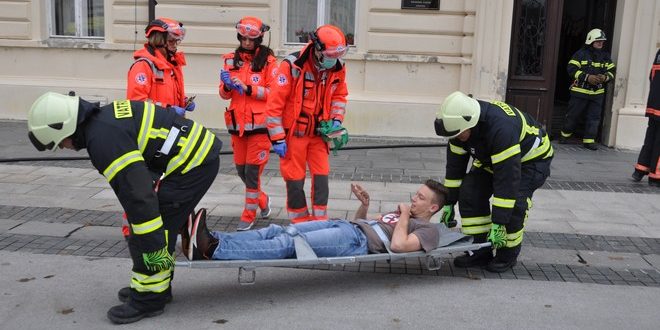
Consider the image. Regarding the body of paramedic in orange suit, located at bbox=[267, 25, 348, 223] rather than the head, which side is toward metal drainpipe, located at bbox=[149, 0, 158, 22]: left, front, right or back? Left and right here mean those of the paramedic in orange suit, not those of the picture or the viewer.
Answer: back

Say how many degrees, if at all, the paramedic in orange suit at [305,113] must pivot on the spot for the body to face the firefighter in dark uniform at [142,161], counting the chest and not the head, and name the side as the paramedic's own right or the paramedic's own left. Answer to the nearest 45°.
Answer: approximately 90° to the paramedic's own right

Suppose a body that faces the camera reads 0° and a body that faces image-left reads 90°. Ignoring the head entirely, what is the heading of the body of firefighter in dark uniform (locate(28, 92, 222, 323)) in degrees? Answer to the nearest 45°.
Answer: approximately 90°

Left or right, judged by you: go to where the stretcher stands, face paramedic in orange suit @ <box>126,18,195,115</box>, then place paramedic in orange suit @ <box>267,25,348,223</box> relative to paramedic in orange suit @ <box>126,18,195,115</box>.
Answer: right

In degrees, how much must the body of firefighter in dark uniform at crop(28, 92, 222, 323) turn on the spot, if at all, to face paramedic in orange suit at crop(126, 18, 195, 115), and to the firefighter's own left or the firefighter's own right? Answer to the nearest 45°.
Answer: approximately 90° to the firefighter's own right

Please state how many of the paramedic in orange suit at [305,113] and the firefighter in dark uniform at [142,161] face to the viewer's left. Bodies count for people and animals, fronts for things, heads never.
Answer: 1

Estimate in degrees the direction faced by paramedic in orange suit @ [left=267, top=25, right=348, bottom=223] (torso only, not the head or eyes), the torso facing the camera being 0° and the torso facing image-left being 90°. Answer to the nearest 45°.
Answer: approximately 315°
